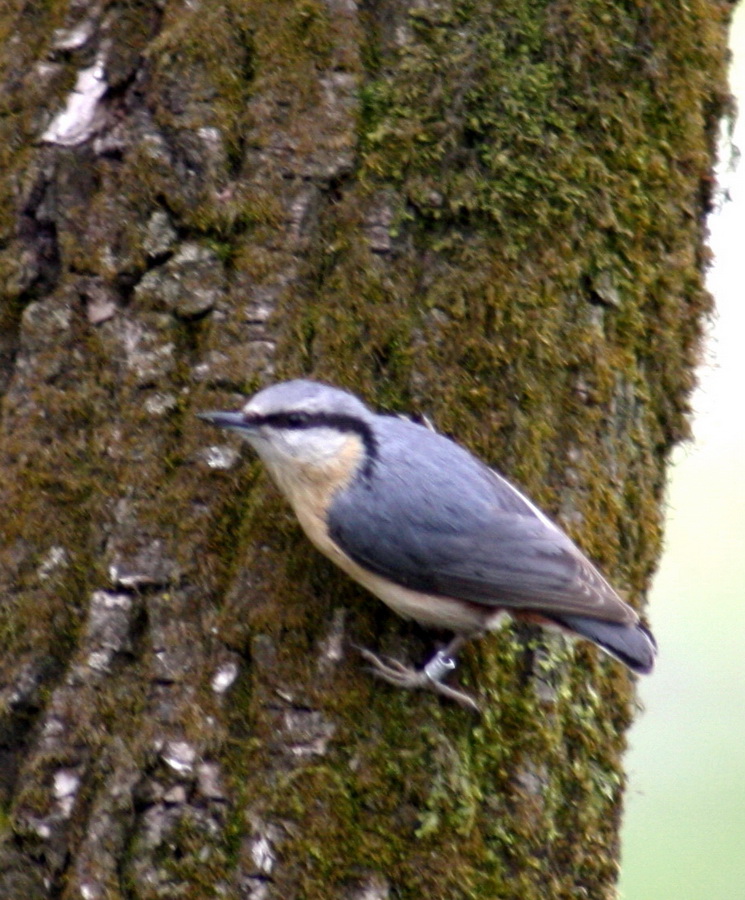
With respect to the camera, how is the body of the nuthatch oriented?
to the viewer's left
